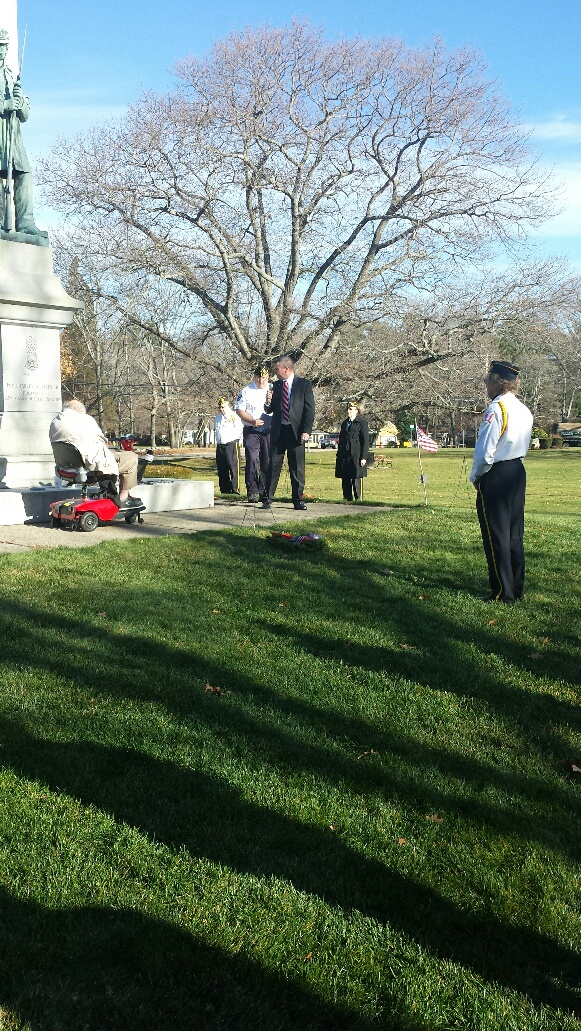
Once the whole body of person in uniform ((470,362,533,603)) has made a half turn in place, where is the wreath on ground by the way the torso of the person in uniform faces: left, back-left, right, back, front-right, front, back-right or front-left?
back

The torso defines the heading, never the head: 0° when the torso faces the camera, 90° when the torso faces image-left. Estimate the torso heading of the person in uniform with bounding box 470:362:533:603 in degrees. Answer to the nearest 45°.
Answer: approximately 135°

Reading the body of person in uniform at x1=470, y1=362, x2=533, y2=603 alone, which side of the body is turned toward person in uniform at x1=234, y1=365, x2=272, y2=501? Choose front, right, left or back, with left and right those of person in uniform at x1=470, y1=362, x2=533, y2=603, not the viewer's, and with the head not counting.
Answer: front

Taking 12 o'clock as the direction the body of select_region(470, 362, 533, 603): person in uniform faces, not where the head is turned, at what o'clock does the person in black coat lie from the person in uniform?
The person in black coat is roughly at 1 o'clock from the person in uniform.

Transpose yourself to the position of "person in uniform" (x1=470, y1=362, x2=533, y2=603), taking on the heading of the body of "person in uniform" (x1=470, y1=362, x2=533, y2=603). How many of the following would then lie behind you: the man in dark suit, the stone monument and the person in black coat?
0

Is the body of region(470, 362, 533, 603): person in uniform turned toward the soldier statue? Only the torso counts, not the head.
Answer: yes

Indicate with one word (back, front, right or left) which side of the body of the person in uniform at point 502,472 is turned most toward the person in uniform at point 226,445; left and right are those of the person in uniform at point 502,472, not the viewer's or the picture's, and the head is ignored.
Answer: front

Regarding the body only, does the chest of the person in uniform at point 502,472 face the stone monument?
yes
